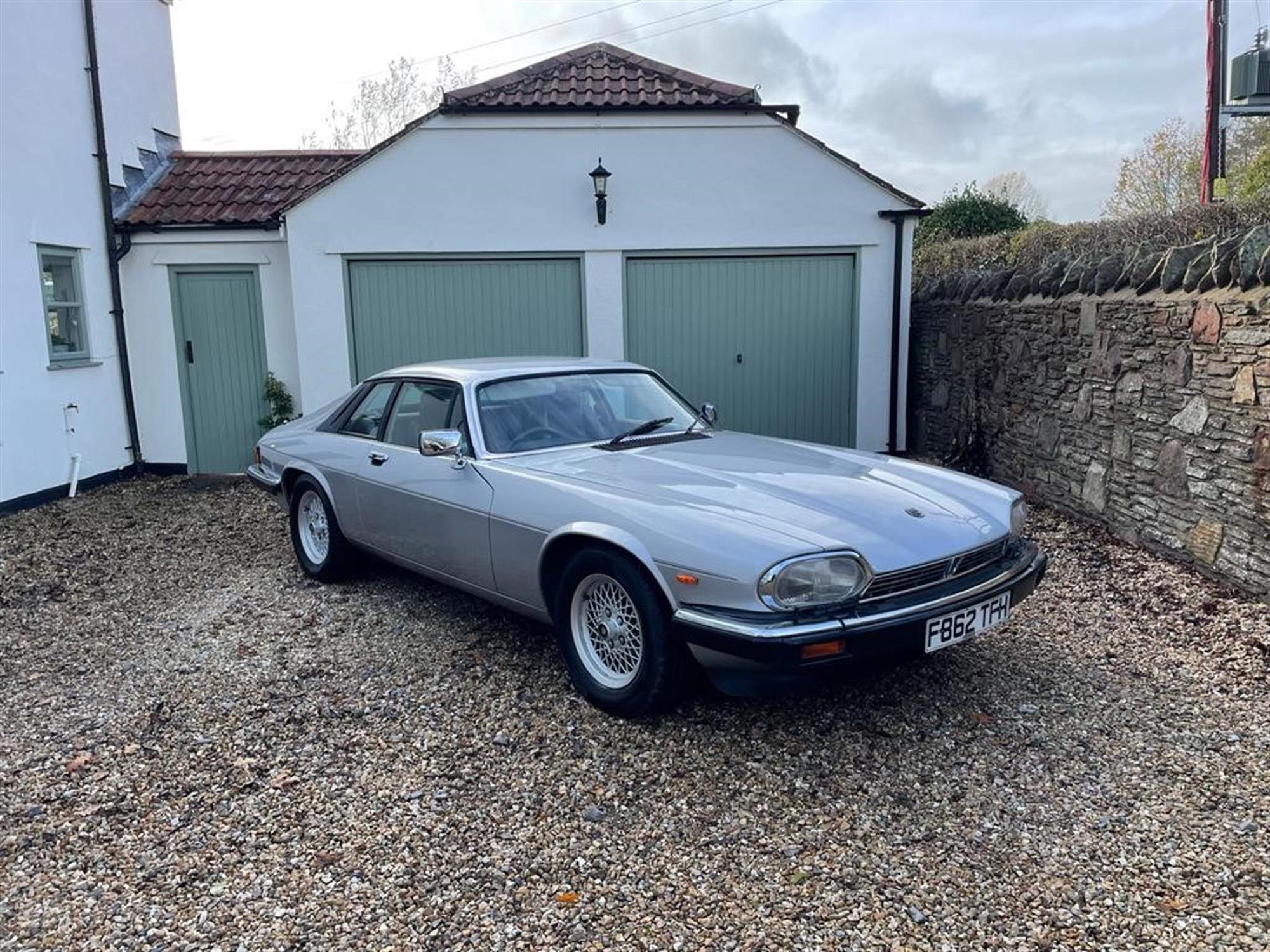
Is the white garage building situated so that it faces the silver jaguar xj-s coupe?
yes

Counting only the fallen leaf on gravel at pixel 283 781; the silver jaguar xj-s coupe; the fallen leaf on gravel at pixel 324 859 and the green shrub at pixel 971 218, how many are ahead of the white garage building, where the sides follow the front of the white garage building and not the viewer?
3

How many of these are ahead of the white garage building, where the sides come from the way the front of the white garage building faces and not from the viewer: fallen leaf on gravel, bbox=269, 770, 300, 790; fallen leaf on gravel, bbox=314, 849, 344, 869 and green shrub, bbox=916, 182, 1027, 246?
2

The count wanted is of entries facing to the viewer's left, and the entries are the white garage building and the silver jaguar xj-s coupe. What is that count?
0

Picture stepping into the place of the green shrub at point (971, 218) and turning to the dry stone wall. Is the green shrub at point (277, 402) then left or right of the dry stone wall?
right

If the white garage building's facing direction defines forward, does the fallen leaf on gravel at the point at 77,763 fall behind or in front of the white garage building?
in front

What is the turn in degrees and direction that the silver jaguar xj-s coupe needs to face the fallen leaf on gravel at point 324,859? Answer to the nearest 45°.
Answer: approximately 90° to its right

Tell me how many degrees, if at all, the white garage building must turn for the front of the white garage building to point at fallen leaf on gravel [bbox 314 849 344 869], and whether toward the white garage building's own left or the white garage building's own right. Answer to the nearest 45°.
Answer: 0° — it already faces it

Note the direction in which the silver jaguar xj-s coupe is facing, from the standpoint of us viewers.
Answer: facing the viewer and to the right of the viewer

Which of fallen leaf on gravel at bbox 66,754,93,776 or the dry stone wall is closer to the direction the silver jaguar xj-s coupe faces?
the dry stone wall

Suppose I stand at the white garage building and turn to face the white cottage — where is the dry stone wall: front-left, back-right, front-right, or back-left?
back-left

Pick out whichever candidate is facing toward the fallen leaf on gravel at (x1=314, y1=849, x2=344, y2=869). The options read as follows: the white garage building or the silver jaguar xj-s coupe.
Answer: the white garage building

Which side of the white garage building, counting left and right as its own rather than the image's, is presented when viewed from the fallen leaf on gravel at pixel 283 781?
front
